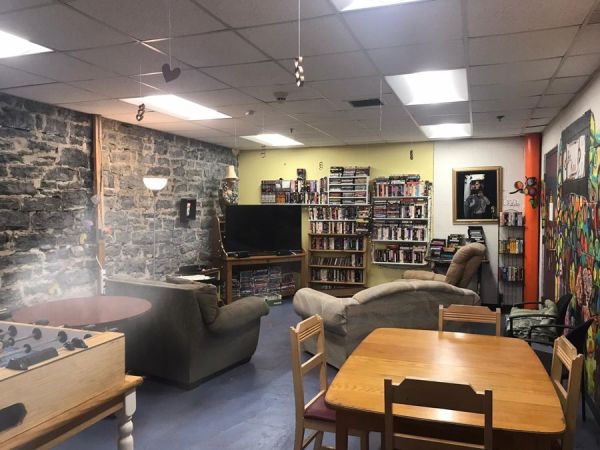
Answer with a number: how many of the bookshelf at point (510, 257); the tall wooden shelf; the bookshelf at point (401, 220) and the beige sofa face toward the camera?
3

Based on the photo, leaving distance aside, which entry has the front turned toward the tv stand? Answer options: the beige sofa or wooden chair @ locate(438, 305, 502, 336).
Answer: the beige sofa

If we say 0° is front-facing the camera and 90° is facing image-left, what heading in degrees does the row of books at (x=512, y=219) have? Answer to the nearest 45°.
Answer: approximately 0°

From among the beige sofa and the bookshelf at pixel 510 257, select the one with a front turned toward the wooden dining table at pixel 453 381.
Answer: the bookshelf

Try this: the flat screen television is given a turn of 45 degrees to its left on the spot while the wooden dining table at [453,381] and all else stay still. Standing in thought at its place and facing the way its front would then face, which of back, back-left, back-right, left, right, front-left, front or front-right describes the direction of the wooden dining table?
front-right

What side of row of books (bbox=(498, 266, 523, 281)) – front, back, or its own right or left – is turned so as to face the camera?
front

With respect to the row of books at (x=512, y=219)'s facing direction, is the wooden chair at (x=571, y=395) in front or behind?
in front

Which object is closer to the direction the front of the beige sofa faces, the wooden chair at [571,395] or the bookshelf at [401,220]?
the bookshelf

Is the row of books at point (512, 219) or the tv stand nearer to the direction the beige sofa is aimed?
the tv stand

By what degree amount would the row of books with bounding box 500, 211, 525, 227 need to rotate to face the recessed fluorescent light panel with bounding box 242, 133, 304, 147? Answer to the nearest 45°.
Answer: approximately 90° to its right

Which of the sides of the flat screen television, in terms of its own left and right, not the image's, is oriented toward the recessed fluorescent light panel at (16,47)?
front

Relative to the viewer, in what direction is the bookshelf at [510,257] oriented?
toward the camera

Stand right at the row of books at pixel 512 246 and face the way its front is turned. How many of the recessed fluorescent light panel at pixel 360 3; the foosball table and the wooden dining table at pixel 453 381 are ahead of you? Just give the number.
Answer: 3
